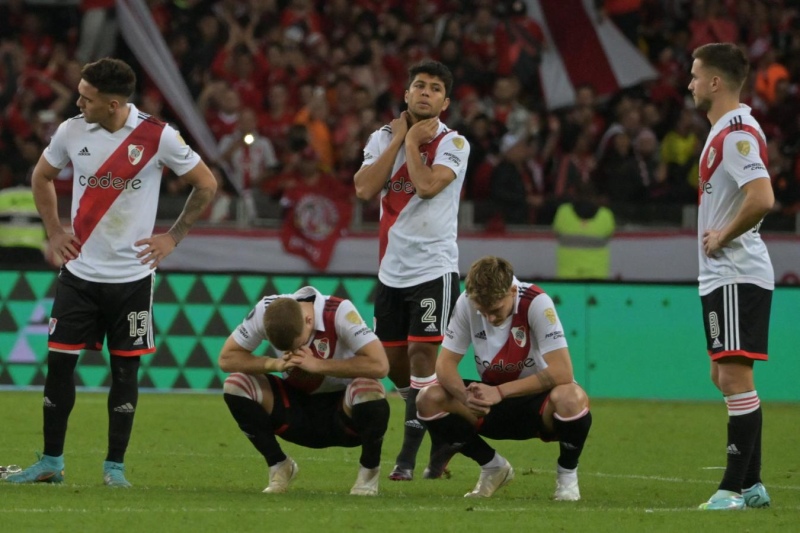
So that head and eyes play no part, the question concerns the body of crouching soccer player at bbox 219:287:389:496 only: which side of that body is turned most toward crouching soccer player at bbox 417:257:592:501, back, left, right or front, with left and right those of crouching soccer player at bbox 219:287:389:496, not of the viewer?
left

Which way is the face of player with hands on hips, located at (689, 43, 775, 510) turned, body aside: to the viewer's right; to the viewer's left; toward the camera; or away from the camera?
to the viewer's left

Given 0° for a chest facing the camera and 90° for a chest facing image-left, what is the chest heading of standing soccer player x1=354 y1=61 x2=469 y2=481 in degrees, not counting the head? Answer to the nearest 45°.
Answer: approximately 45°

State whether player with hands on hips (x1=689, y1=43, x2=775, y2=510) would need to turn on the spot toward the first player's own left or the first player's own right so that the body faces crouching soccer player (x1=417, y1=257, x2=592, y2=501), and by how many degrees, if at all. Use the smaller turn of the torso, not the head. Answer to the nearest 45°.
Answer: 0° — they already face them

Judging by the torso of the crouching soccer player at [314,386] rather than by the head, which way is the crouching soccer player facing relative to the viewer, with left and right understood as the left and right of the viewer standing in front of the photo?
facing the viewer

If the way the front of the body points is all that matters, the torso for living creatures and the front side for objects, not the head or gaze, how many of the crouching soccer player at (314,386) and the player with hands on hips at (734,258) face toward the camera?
1

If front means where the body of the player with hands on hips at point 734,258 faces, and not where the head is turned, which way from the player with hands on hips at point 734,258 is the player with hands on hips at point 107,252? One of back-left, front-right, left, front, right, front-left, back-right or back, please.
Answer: front

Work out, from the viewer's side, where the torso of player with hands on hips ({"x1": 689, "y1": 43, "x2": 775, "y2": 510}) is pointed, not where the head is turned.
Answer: to the viewer's left

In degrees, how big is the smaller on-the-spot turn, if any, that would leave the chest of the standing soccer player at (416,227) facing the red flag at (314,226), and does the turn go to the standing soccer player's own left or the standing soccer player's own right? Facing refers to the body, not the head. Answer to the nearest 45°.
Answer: approximately 135° to the standing soccer player's own right

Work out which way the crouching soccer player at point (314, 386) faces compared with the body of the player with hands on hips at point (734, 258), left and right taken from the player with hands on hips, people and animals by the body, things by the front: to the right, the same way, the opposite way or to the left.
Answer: to the left

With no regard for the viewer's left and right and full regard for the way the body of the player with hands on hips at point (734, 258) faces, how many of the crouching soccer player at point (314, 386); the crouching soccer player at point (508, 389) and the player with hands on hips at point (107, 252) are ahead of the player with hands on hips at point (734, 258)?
3

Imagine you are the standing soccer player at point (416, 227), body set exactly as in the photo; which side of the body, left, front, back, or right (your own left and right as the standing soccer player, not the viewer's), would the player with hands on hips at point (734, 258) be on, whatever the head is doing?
left

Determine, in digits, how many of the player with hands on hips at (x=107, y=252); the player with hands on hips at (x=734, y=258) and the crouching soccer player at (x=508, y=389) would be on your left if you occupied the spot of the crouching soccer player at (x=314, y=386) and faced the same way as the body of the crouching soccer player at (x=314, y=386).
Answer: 2

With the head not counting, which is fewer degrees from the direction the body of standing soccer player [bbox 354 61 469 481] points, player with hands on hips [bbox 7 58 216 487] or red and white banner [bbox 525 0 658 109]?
the player with hands on hips
